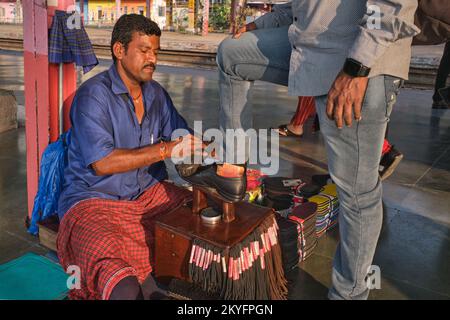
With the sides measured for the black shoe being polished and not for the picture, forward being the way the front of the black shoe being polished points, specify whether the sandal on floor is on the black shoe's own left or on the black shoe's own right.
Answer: on the black shoe's own right

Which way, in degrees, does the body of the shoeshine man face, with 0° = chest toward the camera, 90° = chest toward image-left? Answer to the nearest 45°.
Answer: approximately 315°

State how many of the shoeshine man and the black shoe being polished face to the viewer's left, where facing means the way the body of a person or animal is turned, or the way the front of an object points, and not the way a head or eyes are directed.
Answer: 1

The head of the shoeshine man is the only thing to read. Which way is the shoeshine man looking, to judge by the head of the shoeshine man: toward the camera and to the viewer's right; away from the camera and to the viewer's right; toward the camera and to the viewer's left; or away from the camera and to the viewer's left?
toward the camera and to the viewer's right

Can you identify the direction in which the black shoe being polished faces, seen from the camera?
facing to the left of the viewer

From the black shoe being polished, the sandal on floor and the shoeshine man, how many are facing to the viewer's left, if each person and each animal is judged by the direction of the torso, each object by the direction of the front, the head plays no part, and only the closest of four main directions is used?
2

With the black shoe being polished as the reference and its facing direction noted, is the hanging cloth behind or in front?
in front

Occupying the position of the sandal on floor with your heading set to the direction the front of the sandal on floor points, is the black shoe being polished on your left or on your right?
on your left

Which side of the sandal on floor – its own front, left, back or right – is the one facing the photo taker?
left
